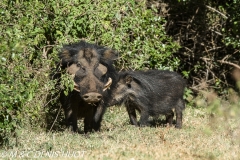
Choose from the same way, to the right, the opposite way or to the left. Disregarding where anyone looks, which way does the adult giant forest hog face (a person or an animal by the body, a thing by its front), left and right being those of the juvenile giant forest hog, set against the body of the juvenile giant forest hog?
to the left

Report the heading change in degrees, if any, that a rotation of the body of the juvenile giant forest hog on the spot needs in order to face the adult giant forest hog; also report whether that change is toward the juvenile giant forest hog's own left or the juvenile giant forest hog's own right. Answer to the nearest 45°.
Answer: approximately 45° to the juvenile giant forest hog's own left

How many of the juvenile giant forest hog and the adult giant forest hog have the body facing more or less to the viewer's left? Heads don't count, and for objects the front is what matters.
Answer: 1

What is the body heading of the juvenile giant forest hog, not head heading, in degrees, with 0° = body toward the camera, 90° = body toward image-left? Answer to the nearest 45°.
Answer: approximately 90°

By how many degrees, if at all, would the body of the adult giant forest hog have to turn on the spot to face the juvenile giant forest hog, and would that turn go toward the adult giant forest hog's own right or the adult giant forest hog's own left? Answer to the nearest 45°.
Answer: approximately 135° to the adult giant forest hog's own left
